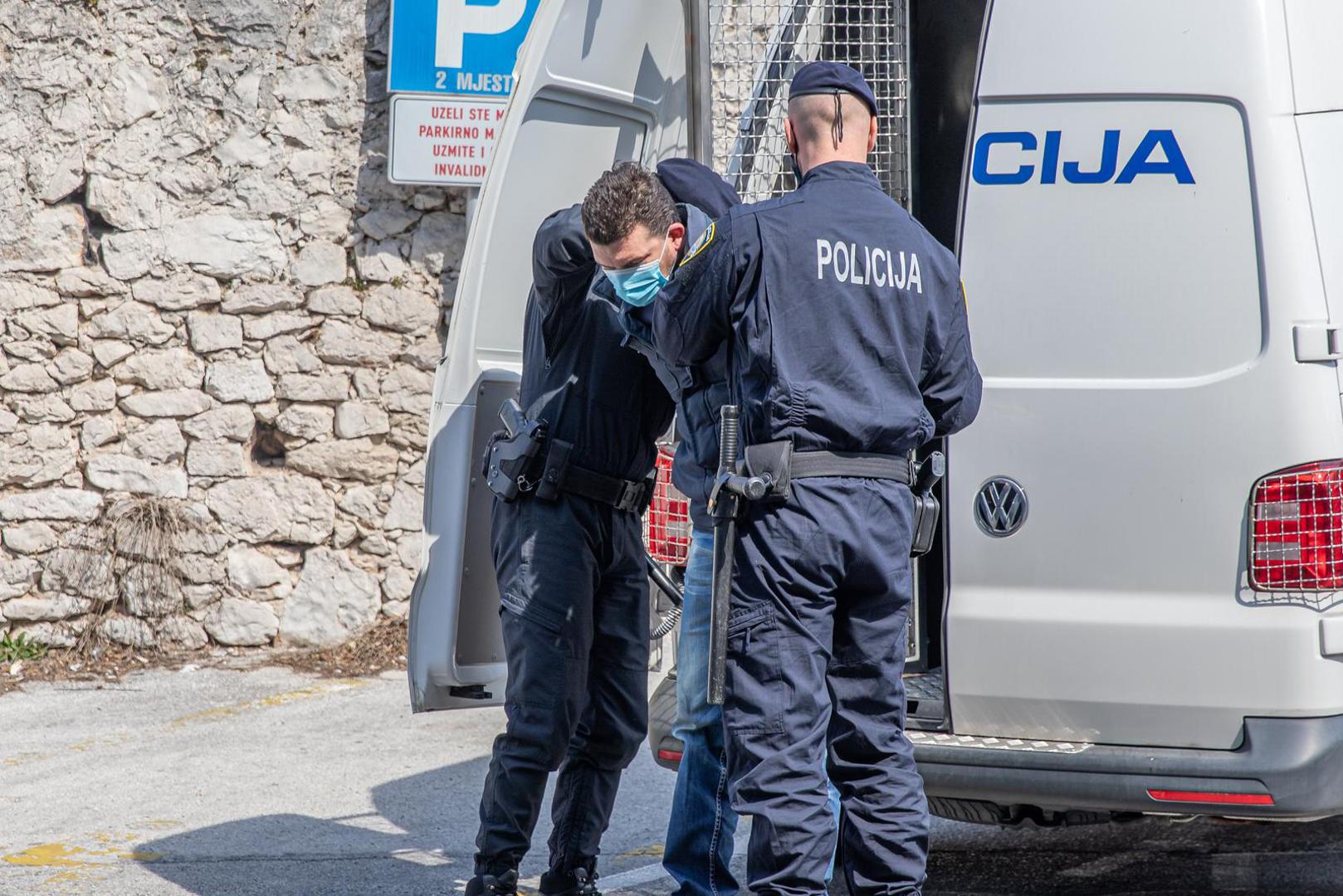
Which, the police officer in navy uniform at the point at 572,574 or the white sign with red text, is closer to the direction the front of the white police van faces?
the white sign with red text

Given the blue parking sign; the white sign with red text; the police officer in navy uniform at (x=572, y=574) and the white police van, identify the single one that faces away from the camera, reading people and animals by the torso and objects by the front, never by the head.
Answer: the white police van

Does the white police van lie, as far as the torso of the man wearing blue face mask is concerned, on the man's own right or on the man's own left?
on the man's own left

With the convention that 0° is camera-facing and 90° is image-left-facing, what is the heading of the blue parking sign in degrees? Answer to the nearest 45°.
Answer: approximately 0°

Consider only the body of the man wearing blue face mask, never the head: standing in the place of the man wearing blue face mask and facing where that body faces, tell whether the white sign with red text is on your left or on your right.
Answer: on your right

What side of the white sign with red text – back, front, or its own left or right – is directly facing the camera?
front

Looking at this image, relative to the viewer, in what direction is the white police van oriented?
away from the camera

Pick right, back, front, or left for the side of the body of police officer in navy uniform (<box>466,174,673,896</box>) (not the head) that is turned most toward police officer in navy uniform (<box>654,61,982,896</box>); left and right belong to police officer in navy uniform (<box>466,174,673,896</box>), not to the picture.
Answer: front

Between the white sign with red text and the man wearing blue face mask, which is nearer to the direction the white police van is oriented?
the white sign with red text

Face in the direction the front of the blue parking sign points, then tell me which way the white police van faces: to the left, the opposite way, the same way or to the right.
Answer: the opposite way

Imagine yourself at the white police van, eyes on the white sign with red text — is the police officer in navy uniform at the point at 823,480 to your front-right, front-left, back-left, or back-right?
front-left

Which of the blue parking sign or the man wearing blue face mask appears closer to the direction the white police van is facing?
the blue parking sign
